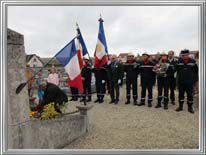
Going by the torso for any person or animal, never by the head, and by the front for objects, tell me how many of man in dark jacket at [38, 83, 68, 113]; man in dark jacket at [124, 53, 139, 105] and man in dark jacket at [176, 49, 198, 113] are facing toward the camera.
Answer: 2

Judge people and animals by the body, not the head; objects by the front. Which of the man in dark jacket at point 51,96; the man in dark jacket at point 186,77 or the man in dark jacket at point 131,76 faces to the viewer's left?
the man in dark jacket at point 51,96

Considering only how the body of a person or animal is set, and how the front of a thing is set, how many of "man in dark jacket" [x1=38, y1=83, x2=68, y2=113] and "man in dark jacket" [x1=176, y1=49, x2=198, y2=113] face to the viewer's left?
1

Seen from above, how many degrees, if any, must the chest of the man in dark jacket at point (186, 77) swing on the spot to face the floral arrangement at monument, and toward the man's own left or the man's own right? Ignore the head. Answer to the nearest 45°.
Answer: approximately 45° to the man's own right

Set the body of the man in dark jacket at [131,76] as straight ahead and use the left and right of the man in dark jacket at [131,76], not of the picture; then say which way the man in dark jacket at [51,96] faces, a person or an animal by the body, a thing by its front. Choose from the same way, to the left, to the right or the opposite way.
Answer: to the right

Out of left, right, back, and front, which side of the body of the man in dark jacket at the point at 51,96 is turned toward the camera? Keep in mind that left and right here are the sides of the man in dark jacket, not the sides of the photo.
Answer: left

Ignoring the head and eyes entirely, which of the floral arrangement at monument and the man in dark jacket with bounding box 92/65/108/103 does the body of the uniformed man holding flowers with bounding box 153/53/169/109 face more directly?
the floral arrangement at monument

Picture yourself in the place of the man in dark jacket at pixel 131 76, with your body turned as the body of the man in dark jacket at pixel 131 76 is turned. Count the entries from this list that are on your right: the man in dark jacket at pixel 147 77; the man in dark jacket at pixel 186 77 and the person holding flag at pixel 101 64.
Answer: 1

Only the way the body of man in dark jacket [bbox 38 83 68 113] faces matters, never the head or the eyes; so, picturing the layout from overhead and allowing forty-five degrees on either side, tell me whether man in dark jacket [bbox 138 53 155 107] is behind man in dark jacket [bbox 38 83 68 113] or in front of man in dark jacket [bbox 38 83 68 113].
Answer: behind

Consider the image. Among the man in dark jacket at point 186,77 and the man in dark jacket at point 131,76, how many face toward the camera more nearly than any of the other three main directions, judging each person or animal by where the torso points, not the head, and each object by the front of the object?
2
